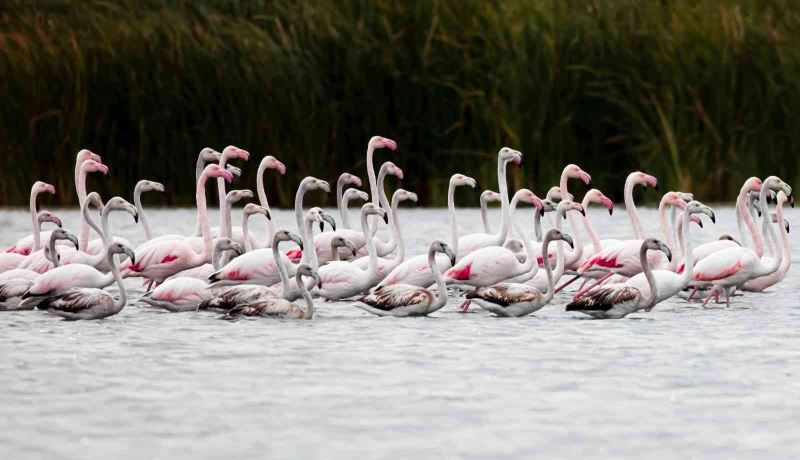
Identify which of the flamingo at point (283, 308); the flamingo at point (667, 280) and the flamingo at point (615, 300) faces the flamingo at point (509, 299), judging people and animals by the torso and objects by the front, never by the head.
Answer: the flamingo at point (283, 308)

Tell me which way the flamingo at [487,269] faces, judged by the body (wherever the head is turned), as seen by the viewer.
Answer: to the viewer's right

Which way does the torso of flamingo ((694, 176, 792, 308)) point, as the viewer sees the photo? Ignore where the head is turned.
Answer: to the viewer's right

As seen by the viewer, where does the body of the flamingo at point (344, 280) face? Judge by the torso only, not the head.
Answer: to the viewer's right

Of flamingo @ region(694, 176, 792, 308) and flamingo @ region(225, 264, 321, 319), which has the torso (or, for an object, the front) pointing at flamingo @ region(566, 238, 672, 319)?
flamingo @ region(225, 264, 321, 319)

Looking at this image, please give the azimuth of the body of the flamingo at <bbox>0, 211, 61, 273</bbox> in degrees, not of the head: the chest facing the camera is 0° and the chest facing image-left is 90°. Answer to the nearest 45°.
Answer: approximately 270°

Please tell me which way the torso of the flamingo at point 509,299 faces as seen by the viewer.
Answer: to the viewer's right

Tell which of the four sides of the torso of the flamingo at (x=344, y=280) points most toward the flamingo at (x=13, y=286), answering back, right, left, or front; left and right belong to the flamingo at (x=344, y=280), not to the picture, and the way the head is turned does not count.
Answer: back

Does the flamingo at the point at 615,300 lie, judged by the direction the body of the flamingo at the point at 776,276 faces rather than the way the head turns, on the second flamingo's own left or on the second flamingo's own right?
on the second flamingo's own right

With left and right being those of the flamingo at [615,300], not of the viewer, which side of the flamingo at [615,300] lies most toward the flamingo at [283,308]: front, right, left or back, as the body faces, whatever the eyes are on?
back

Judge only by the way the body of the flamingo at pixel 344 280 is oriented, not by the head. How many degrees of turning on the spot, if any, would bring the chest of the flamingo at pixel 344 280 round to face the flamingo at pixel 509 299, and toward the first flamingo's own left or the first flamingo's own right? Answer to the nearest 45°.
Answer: approximately 45° to the first flamingo's own right

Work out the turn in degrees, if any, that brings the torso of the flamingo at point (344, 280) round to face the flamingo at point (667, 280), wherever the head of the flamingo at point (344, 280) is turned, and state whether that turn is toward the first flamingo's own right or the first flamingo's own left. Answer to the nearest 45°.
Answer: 0° — it already faces it

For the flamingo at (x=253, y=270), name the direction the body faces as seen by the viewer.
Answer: to the viewer's right

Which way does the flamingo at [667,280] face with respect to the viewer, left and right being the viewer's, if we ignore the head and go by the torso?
facing to the right of the viewer

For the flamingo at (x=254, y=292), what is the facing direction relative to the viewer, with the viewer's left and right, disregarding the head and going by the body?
facing to the right of the viewer

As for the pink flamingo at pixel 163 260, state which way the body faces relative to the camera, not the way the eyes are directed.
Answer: to the viewer's right
